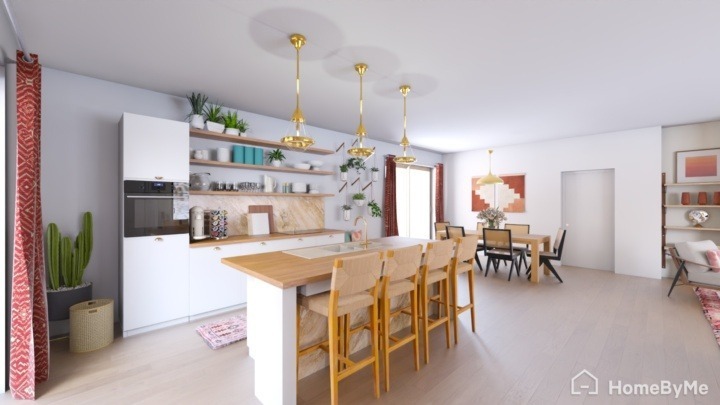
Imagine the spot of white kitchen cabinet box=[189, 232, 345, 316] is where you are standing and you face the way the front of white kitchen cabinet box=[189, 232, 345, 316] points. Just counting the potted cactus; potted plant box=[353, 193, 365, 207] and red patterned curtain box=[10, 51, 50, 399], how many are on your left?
1

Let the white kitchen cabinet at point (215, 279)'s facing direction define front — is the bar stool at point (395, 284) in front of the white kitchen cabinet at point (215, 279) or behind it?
in front

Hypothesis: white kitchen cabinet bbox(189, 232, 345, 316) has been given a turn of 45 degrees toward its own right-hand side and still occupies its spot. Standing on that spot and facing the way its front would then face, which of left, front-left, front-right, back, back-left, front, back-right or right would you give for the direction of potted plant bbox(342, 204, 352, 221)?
back-left

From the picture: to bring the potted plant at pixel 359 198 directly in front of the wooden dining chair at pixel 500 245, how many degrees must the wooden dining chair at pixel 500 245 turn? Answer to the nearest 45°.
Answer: approximately 135° to its left

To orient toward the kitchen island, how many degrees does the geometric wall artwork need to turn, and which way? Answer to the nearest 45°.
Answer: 0° — it already faces it

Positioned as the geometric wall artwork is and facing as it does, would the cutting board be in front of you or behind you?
in front

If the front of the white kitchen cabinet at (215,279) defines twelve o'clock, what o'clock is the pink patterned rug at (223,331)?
The pink patterned rug is roughly at 1 o'clock from the white kitchen cabinet.

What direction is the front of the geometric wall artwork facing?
toward the camera

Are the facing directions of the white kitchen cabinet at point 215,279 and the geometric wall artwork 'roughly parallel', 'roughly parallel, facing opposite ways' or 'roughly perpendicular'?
roughly perpendicular

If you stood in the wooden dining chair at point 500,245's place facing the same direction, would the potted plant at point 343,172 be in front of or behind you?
behind

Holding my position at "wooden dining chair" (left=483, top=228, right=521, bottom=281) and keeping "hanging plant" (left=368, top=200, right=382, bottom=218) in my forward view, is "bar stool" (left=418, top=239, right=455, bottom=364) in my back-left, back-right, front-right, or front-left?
front-left

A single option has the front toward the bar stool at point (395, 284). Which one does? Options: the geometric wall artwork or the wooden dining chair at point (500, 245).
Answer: the geometric wall artwork

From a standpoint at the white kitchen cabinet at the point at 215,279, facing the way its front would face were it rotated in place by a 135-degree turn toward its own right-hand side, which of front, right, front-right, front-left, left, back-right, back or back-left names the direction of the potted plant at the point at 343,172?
back-right

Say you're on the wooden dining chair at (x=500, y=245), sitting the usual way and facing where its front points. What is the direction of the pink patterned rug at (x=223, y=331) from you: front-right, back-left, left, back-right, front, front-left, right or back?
back

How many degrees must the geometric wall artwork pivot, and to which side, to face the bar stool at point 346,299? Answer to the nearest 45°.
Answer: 0° — it already faces it

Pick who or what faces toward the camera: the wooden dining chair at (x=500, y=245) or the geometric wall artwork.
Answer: the geometric wall artwork

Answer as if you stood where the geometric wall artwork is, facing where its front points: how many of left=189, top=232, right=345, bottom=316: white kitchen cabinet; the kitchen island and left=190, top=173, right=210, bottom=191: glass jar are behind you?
0

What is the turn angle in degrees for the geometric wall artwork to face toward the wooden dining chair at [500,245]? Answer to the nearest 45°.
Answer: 0° — it already faces it

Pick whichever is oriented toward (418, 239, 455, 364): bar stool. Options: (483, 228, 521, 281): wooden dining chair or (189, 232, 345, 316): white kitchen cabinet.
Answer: the white kitchen cabinet

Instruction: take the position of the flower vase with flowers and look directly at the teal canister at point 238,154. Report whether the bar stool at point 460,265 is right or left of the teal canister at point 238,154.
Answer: left
